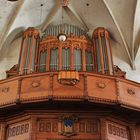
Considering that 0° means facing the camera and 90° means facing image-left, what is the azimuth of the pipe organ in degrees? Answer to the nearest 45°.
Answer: approximately 0°
